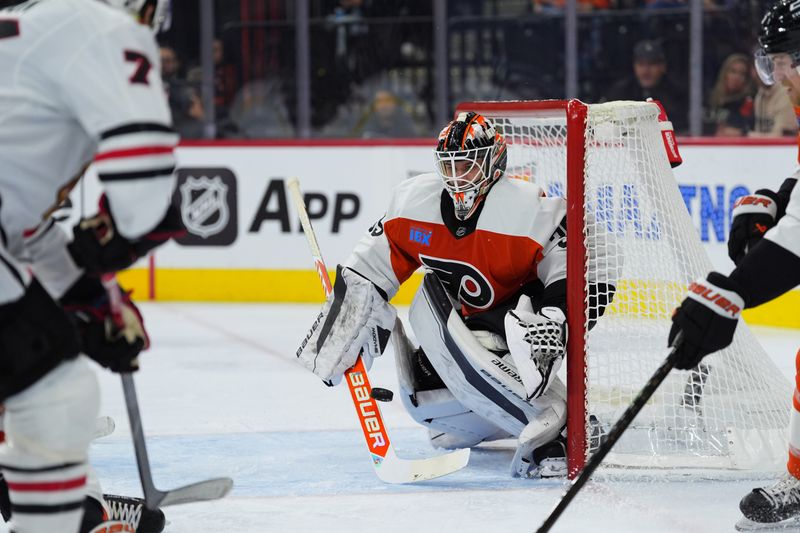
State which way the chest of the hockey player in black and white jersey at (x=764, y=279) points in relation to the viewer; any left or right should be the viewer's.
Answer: facing to the left of the viewer

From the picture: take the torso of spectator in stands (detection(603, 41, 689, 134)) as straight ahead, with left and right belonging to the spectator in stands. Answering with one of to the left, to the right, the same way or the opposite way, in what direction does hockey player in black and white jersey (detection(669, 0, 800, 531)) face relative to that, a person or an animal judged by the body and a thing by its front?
to the right

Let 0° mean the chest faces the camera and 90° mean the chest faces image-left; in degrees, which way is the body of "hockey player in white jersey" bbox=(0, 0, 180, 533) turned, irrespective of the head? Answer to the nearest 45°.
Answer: approximately 225°

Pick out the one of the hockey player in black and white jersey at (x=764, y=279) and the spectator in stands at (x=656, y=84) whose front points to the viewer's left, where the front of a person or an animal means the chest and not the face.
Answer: the hockey player in black and white jersey

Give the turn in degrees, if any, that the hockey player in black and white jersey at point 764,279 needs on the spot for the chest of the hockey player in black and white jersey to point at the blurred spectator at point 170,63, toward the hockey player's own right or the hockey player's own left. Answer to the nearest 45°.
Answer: approximately 45° to the hockey player's own right

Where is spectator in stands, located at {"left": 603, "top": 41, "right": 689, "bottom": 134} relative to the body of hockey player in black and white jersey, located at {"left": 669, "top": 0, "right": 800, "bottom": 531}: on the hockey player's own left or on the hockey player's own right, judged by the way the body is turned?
on the hockey player's own right

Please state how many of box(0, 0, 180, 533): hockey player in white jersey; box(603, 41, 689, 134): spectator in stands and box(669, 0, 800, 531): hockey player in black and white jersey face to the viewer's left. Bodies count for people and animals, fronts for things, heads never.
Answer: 1

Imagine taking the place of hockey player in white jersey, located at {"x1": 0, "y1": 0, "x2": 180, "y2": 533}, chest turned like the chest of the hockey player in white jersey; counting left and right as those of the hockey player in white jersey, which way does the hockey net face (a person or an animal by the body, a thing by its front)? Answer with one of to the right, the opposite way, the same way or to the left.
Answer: the opposite way

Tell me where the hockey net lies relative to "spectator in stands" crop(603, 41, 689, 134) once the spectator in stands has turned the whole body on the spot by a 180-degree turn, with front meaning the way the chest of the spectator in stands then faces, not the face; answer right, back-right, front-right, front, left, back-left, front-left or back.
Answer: back

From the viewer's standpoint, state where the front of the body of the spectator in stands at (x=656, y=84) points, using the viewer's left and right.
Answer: facing the viewer

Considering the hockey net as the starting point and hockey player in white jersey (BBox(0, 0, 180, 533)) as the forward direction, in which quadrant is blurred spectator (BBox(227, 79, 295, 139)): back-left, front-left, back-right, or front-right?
back-right

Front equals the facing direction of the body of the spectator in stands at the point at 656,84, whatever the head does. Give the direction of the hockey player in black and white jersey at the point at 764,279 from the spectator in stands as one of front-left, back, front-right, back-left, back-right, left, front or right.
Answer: front

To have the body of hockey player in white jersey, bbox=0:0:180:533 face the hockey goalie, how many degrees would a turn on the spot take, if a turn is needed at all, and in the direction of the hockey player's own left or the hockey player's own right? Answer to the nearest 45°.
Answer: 0° — they already face them

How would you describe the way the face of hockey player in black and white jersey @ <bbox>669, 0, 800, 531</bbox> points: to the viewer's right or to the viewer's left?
to the viewer's left

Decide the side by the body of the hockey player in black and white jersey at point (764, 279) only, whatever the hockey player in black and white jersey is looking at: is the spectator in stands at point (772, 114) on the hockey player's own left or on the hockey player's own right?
on the hockey player's own right

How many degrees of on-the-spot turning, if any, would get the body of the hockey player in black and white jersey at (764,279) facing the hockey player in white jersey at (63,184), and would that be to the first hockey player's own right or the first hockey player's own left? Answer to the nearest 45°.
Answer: approximately 45° to the first hockey player's own left

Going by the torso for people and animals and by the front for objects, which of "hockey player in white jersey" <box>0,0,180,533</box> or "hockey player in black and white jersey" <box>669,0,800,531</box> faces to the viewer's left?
"hockey player in black and white jersey" <box>669,0,800,531</box>

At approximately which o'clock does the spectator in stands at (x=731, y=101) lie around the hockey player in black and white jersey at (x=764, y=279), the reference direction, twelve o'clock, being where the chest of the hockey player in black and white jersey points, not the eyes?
The spectator in stands is roughly at 3 o'clock from the hockey player in black and white jersey.

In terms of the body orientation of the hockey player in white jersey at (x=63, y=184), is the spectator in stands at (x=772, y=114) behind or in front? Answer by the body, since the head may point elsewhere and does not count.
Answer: in front
